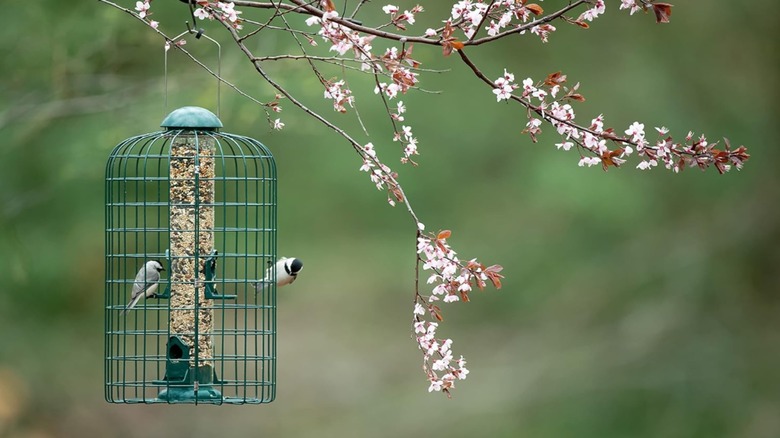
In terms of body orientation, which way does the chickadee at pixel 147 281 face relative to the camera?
to the viewer's right
